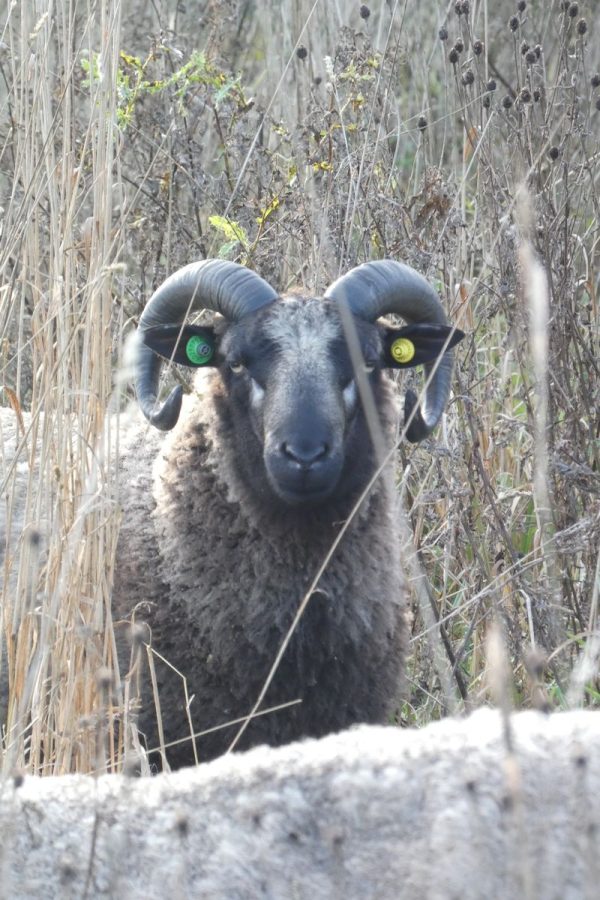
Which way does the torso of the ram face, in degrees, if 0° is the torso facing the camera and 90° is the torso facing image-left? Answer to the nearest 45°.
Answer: approximately 0°
